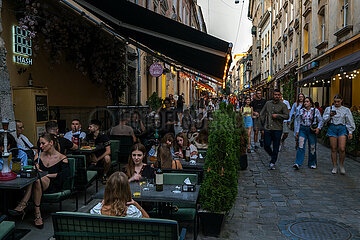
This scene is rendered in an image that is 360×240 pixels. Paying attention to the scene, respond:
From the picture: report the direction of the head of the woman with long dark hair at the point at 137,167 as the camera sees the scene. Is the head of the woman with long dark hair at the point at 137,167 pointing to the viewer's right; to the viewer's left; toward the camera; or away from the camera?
toward the camera

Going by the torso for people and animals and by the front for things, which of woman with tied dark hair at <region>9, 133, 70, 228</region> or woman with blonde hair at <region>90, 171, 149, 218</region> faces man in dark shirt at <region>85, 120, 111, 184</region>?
the woman with blonde hair

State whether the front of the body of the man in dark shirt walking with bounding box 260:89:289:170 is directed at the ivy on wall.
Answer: no

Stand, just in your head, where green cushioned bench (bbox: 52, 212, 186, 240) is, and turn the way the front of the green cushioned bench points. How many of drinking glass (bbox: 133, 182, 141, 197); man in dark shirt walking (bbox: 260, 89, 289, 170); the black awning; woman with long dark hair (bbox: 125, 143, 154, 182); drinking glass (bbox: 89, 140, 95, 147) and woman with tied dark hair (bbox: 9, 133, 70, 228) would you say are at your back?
0

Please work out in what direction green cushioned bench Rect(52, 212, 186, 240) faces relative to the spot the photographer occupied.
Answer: facing away from the viewer

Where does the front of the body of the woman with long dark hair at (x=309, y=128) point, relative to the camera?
toward the camera

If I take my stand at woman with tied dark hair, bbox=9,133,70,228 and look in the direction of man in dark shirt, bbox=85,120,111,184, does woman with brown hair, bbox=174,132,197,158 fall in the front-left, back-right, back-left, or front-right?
front-right

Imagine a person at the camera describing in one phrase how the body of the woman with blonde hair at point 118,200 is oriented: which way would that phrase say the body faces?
away from the camera

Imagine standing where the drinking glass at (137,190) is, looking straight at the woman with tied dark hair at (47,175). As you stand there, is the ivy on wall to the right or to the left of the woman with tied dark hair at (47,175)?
right

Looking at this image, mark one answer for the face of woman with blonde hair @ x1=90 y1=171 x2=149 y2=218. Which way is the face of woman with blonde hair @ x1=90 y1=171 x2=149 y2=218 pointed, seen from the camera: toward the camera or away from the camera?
away from the camera

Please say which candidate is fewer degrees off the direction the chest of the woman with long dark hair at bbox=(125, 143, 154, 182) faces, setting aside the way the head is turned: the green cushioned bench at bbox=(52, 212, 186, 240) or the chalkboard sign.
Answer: the green cushioned bench

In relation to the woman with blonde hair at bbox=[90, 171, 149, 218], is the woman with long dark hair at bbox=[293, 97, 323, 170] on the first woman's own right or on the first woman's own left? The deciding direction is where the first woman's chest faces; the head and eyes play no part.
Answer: on the first woman's own right

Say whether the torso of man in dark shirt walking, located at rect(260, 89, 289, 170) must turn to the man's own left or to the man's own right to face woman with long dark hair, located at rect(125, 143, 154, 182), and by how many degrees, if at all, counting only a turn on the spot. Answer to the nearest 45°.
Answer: approximately 45° to the man's own right

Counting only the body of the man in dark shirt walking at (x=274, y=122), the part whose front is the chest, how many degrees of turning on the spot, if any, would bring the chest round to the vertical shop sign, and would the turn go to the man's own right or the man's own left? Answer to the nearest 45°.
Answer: approximately 45° to the man's own right

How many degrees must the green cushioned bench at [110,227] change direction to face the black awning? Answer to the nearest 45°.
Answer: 0° — it already faces it

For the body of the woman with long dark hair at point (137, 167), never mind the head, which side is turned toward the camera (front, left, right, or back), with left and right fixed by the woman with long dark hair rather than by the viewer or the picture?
front

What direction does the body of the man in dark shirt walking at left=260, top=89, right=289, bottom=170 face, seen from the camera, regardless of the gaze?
toward the camera
